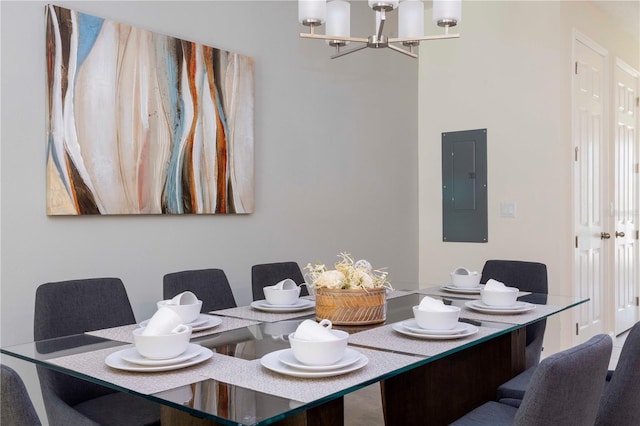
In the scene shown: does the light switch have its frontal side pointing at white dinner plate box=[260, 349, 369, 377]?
yes

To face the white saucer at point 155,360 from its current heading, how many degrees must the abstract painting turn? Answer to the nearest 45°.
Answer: approximately 45° to its right

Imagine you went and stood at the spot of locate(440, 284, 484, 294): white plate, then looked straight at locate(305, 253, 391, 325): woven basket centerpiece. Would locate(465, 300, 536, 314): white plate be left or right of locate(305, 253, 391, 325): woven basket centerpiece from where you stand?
left

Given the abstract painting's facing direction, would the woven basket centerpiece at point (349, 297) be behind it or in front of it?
in front

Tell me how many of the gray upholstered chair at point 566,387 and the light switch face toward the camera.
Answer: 1

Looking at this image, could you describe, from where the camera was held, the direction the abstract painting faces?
facing the viewer and to the right of the viewer

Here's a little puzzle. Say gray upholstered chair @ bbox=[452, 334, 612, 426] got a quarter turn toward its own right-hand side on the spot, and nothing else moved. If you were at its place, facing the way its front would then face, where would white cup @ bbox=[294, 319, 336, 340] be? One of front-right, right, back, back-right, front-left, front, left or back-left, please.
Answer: back-left

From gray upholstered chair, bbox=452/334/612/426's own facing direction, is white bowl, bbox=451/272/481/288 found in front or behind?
in front

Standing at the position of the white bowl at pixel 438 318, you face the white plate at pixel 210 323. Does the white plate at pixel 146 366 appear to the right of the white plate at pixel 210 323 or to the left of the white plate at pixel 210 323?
left

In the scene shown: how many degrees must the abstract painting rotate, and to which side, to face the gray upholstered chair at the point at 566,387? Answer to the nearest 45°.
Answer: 0° — it already faces it

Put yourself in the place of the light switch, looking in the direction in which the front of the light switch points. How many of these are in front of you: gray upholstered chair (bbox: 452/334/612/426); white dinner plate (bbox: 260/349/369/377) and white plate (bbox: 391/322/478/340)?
3

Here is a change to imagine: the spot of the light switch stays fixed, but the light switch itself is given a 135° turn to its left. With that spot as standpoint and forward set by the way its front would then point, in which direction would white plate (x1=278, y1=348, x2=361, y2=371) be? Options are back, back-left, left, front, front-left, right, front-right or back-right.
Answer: back-right

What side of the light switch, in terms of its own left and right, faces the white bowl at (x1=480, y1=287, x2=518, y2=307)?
front

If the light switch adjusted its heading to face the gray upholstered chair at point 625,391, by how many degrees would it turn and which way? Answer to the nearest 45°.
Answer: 0° — it already faces it

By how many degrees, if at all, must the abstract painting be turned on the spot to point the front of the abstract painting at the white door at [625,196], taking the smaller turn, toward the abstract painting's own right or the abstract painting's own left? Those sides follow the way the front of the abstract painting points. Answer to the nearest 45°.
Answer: approximately 45° to the abstract painting's own left

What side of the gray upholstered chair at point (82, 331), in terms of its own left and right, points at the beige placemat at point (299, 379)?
front
